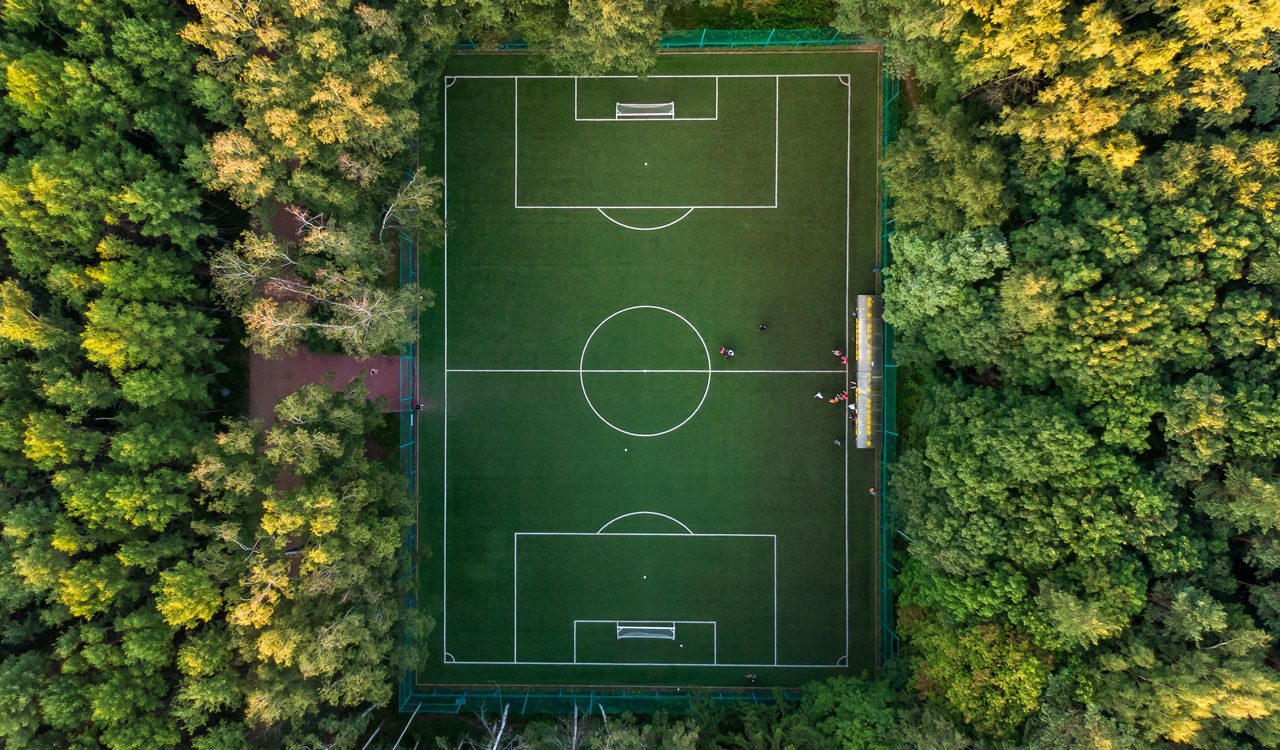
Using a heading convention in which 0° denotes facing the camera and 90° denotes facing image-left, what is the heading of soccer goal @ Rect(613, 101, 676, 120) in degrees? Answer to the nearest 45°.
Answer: approximately 0°
